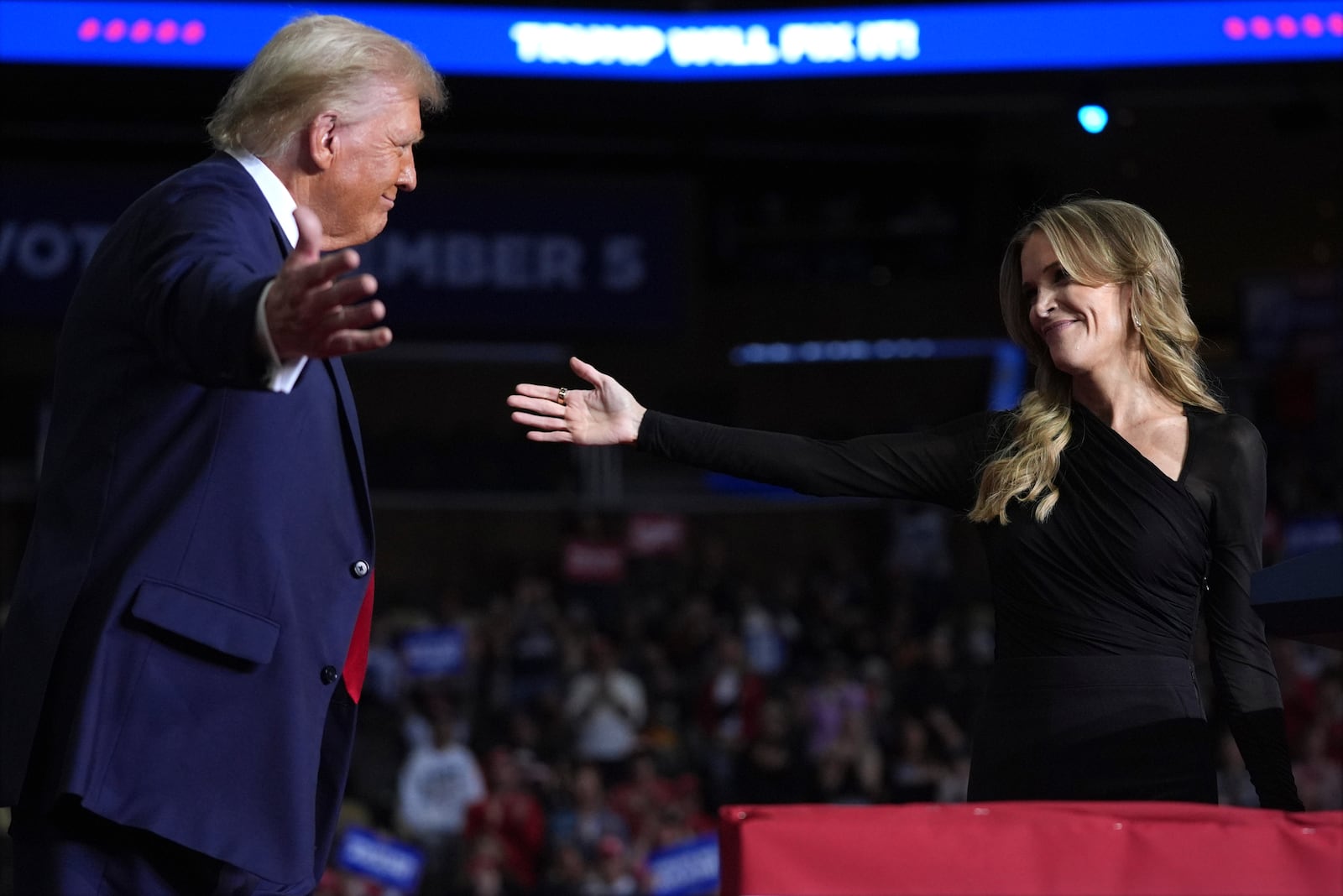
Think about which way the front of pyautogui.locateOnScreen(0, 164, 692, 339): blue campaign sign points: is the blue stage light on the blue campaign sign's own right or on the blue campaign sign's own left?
on the blue campaign sign's own left

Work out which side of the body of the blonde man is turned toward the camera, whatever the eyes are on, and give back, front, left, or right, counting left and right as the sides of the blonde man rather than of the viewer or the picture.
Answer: right

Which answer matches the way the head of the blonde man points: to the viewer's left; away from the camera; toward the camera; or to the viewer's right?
to the viewer's right

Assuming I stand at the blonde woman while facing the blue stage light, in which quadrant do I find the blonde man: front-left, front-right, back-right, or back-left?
back-left

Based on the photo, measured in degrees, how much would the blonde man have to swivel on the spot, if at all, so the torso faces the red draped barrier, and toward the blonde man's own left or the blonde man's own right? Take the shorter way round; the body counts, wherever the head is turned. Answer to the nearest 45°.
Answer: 0° — they already face it

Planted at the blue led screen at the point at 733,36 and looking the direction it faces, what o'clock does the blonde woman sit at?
The blonde woman is roughly at 12 o'clock from the blue led screen.

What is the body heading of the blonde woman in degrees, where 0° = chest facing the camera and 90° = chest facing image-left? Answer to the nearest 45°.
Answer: approximately 0°
